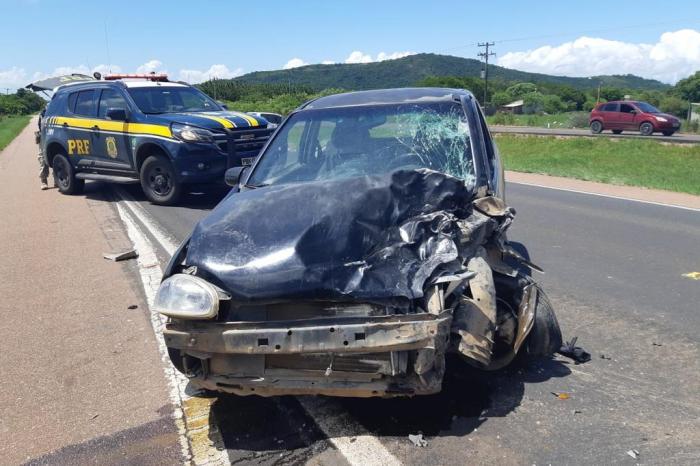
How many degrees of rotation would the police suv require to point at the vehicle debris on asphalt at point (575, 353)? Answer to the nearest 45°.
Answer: approximately 45° to its right

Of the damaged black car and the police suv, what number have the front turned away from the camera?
0

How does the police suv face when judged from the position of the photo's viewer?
facing the viewer and to the right of the viewer

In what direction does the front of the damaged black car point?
toward the camera

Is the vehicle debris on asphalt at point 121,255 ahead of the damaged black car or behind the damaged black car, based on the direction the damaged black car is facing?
behind

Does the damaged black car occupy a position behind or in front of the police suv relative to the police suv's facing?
in front

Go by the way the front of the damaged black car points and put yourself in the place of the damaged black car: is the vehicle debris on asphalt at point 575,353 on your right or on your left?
on your left

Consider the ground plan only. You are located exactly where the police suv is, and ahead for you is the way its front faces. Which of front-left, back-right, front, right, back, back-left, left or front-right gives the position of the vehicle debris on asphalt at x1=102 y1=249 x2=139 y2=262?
front-right

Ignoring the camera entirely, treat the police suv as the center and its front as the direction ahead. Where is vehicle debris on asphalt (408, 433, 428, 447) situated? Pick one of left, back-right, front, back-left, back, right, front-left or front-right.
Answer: front-right
